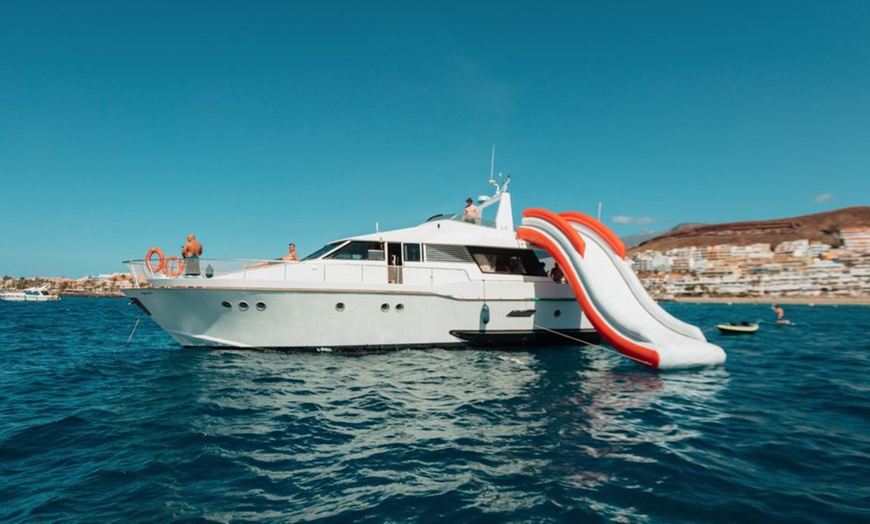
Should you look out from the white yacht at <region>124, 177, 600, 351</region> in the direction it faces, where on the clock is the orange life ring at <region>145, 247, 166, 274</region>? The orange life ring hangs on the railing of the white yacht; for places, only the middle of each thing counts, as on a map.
The orange life ring is roughly at 12 o'clock from the white yacht.

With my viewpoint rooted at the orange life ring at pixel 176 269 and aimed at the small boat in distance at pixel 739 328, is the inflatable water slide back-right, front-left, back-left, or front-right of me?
front-right

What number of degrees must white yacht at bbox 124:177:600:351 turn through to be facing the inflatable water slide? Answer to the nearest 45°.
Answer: approximately 180°

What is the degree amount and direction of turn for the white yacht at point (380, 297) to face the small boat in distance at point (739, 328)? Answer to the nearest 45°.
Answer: approximately 180°

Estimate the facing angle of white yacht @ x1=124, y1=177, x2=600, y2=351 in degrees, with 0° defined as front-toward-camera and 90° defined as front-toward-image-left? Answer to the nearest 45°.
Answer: approximately 90°
